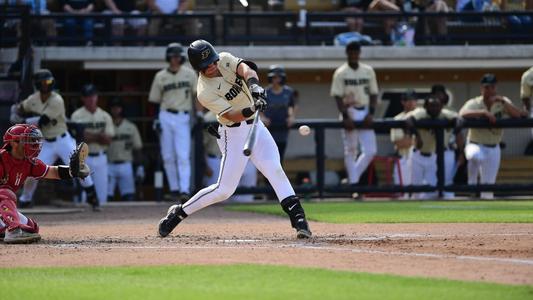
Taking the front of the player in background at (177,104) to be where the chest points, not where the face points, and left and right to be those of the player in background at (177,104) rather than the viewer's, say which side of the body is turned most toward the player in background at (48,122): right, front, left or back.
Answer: right

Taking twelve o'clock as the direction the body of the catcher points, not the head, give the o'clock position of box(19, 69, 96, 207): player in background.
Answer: The player in background is roughly at 9 o'clock from the catcher.

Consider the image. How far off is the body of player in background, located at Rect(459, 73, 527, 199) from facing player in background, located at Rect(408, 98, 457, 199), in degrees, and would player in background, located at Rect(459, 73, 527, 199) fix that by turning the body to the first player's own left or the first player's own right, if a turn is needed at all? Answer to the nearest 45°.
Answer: approximately 90° to the first player's own right

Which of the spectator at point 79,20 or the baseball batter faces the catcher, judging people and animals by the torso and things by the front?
the spectator

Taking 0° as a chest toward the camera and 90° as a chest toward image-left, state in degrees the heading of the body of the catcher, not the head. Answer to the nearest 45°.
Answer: approximately 270°
